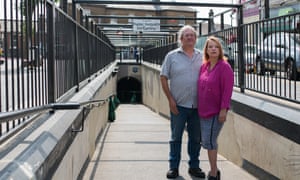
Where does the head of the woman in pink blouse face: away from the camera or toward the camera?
toward the camera

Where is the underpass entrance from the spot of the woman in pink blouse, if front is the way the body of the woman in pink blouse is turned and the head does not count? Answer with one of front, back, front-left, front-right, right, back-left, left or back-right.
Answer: back-right

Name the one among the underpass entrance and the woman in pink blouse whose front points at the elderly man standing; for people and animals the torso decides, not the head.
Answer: the underpass entrance

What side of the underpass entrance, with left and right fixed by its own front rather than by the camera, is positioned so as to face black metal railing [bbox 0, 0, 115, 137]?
front

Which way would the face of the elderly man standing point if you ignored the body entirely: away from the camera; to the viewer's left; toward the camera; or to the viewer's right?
toward the camera

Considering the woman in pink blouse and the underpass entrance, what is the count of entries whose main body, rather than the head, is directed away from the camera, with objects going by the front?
0

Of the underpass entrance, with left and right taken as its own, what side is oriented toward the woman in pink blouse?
front

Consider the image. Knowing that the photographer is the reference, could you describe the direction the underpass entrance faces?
facing the viewer

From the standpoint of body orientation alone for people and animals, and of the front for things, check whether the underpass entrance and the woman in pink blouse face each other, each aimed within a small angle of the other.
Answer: no

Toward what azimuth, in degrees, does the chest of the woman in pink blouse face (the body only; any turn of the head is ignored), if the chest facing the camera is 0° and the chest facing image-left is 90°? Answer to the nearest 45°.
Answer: approximately 45°

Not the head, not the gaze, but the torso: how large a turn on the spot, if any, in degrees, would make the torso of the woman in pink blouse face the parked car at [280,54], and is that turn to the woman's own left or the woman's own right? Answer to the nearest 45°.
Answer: approximately 180°

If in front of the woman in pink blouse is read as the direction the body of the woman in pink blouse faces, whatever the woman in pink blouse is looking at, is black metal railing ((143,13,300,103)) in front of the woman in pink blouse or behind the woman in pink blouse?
behind

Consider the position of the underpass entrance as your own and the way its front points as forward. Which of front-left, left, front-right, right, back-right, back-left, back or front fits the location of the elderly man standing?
front

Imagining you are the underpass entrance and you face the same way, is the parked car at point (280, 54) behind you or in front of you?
in front
